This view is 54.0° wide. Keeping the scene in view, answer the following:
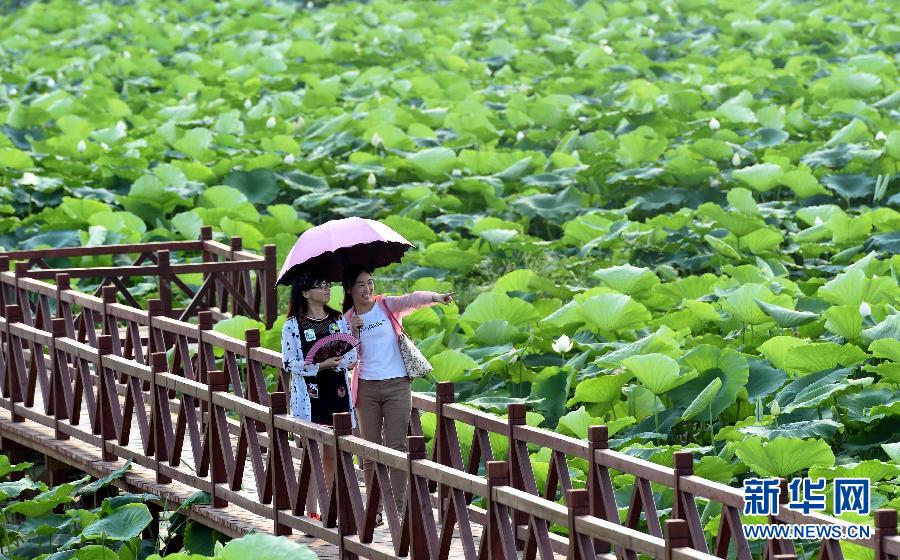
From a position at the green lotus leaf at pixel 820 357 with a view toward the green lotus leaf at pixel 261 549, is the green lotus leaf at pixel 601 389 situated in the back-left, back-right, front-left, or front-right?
front-right

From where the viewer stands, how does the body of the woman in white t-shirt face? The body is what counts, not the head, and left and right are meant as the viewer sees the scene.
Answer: facing the viewer

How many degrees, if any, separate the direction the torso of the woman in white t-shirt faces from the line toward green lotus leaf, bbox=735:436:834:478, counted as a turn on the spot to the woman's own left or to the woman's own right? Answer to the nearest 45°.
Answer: approximately 90° to the woman's own left

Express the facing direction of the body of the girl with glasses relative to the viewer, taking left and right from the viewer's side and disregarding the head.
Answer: facing the viewer and to the right of the viewer

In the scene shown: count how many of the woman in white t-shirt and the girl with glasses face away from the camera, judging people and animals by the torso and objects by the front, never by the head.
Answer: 0

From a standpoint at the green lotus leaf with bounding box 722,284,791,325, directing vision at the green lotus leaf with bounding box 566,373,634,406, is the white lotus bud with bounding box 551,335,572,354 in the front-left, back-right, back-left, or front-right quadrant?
front-right
